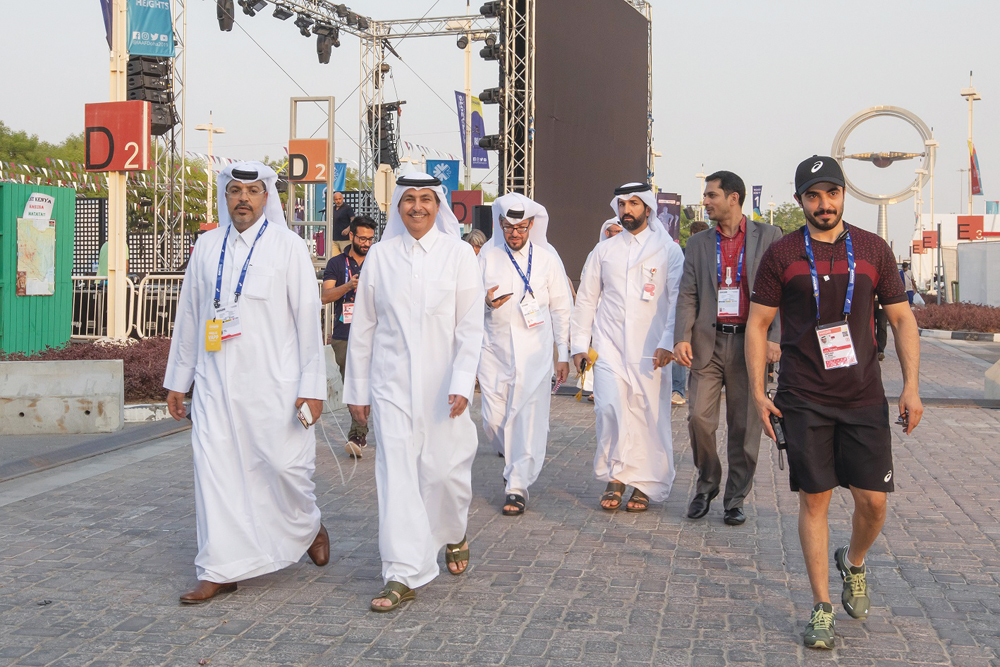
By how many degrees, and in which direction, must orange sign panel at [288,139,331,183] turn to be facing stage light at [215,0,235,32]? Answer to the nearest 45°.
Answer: approximately 180°

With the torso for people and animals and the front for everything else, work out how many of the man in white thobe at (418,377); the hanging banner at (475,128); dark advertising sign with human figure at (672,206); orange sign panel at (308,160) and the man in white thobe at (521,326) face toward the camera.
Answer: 5

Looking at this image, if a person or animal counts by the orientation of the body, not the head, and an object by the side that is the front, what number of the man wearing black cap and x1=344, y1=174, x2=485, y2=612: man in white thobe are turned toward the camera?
2

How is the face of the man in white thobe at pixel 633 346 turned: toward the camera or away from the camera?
toward the camera

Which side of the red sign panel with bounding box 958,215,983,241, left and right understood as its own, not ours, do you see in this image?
front

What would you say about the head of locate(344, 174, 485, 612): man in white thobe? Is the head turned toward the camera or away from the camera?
toward the camera

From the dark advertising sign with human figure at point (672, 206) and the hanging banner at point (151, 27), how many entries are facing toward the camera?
2

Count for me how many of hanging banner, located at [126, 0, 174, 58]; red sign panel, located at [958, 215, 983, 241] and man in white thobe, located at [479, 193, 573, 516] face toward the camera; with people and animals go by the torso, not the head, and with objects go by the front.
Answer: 3

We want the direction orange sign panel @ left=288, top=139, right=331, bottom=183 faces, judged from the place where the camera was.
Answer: facing the viewer

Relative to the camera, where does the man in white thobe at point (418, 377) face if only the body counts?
toward the camera

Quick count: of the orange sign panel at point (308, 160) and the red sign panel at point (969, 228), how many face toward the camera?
2

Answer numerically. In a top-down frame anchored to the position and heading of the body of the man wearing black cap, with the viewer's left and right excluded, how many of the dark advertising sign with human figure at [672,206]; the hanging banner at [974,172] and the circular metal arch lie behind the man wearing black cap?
3

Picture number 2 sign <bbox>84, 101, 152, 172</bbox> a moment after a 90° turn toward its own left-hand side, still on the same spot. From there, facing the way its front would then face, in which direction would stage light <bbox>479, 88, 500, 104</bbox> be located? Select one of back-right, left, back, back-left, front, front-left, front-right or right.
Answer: front-left

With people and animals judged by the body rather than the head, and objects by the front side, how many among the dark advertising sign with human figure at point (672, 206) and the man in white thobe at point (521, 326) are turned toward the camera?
2

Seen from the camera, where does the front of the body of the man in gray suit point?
toward the camera

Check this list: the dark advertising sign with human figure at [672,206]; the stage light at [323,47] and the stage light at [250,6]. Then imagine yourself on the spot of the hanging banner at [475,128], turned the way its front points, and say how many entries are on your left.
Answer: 1

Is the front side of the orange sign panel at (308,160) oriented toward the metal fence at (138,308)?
no
